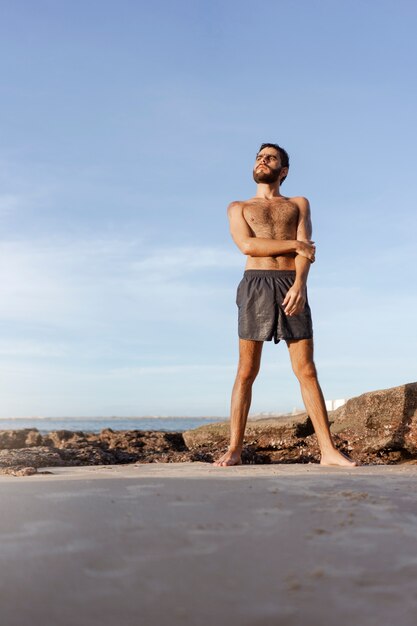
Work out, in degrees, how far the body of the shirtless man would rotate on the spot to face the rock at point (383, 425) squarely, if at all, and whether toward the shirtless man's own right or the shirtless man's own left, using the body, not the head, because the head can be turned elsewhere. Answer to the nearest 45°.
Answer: approximately 135° to the shirtless man's own left

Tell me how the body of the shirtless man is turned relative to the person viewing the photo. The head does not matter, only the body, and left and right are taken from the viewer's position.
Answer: facing the viewer

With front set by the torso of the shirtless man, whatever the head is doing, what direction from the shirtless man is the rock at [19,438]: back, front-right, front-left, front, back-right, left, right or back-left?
back-right

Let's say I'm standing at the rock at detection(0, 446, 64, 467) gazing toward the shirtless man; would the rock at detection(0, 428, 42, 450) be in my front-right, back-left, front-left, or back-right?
back-left

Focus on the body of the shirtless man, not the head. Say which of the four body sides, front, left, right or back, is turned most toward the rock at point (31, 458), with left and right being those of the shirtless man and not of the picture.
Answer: right
